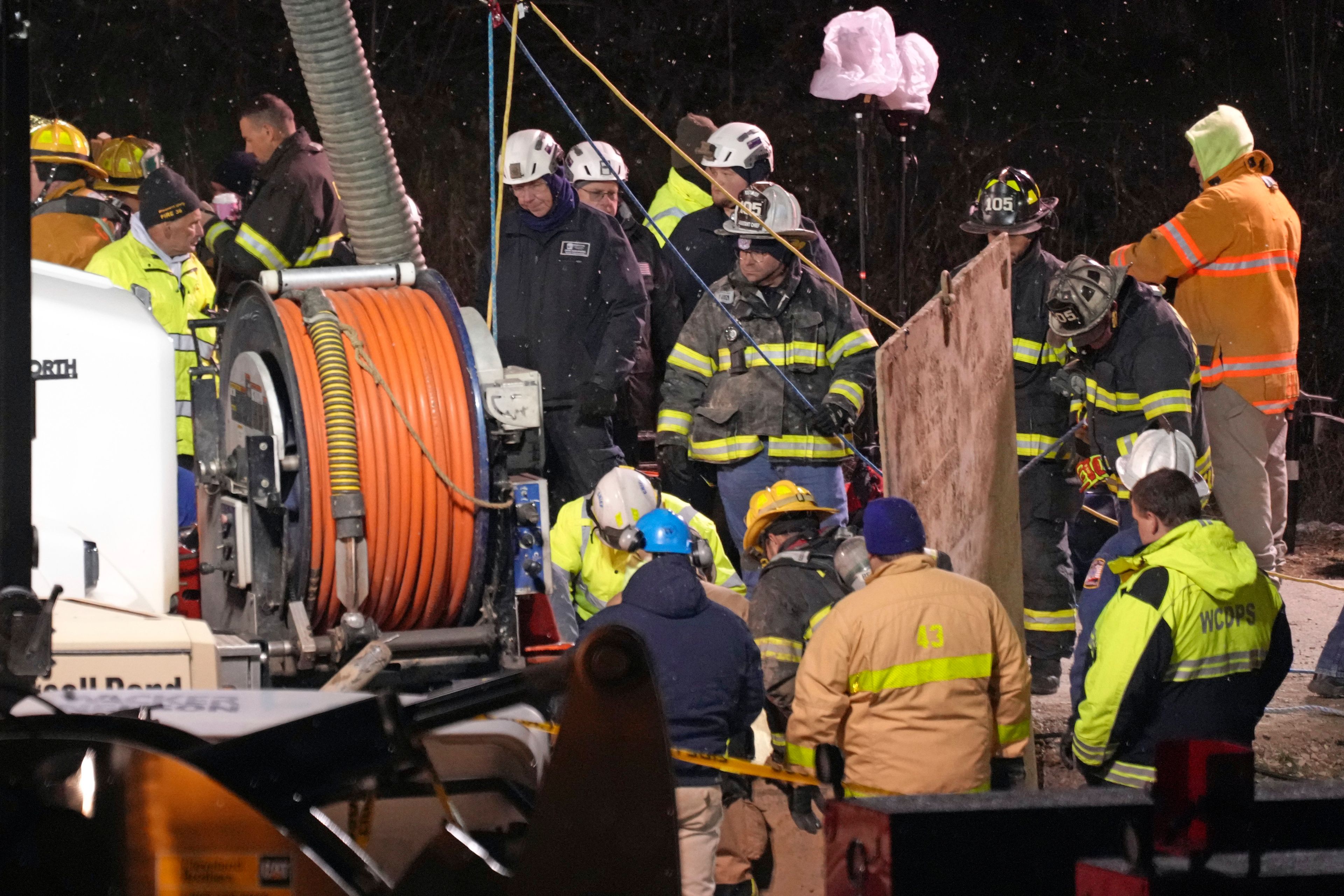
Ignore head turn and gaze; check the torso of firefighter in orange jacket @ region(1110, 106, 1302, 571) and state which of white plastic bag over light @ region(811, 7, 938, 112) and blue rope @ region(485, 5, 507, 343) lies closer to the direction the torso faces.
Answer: the white plastic bag over light

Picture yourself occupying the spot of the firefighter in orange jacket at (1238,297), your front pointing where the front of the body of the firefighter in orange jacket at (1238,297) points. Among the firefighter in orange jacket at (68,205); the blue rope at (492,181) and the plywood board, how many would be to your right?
0

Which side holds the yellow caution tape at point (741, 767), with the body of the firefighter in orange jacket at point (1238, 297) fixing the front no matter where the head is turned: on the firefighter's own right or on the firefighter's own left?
on the firefighter's own left

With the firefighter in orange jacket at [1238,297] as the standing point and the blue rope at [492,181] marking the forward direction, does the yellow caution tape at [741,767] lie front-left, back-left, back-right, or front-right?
front-left

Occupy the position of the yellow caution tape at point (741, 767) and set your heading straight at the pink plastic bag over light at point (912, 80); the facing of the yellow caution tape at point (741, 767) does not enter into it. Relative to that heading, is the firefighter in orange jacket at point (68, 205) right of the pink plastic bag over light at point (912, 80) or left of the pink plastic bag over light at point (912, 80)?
left

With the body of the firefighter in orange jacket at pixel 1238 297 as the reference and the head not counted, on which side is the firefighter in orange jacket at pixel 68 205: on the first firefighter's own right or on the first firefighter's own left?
on the first firefighter's own left

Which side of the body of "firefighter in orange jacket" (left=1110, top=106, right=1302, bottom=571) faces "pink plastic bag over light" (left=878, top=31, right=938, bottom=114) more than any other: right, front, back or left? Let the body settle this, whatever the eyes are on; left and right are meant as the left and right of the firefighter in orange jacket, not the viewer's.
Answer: front

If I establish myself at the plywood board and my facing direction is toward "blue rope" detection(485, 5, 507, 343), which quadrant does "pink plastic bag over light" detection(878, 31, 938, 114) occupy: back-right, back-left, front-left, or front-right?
front-right

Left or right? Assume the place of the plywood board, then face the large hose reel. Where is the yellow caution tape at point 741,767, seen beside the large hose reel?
left

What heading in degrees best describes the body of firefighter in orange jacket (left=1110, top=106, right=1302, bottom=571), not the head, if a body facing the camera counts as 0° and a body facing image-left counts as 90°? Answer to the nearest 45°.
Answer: approximately 135°

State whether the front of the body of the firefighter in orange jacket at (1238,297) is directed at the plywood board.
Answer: no

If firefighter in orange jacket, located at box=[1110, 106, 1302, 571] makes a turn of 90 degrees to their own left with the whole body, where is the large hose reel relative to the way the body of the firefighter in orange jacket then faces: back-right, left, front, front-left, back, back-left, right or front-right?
front

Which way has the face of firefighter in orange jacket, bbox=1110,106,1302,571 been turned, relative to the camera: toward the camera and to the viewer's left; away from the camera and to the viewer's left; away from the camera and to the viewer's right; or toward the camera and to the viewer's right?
away from the camera and to the viewer's left

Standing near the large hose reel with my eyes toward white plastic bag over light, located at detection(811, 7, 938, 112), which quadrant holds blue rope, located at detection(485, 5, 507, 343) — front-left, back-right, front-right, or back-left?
front-left
